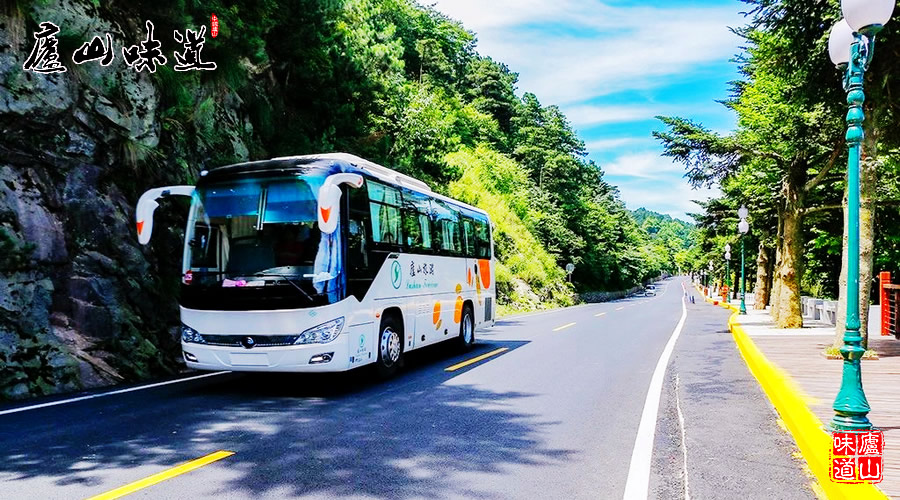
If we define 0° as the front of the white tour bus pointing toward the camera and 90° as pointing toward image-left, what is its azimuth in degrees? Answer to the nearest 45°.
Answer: approximately 45°

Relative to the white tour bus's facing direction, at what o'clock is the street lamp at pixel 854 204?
The street lamp is roughly at 9 o'clock from the white tour bus.
